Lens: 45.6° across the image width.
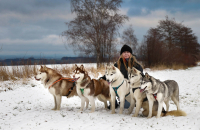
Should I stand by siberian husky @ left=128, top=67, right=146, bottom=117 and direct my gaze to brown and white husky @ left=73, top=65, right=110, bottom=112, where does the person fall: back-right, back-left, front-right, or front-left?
front-right

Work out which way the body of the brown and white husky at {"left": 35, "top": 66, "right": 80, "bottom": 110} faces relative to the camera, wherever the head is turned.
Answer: to the viewer's left

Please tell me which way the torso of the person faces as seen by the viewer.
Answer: toward the camera

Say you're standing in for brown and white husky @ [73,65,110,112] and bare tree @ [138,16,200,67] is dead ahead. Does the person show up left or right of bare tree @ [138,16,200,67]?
right

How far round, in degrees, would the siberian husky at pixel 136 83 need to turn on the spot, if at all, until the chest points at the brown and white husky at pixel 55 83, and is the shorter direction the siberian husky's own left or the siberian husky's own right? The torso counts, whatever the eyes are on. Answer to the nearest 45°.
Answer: approximately 45° to the siberian husky's own right

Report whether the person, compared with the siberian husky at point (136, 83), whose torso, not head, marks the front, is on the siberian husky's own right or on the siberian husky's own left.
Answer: on the siberian husky's own right

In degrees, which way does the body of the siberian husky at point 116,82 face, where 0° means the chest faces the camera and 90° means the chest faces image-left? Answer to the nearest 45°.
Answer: approximately 45°

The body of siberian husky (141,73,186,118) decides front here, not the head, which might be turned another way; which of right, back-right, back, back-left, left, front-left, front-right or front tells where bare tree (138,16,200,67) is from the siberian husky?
back-right

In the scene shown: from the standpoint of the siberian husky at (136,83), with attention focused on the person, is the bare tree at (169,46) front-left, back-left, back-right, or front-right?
front-right

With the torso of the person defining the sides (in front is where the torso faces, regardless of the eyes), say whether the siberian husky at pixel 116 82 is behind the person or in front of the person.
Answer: in front

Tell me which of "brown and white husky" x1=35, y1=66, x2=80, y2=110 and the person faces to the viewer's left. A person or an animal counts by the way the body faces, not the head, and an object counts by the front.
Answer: the brown and white husky

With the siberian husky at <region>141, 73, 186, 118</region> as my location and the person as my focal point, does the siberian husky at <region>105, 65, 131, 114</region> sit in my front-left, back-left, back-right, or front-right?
front-left

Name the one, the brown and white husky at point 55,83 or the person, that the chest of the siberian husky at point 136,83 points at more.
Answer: the brown and white husky

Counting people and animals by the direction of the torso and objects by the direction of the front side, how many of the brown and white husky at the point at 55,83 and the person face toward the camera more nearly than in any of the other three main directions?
1
